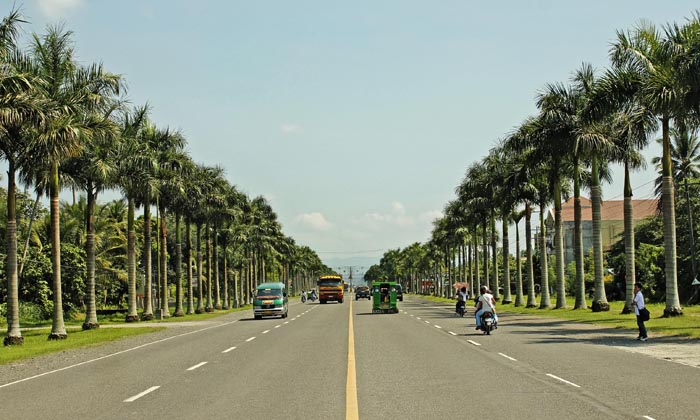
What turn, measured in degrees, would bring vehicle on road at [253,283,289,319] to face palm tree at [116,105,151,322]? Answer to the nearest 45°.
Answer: approximately 45° to its right

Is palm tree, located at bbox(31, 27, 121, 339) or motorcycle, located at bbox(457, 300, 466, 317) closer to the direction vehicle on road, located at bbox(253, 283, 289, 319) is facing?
the palm tree

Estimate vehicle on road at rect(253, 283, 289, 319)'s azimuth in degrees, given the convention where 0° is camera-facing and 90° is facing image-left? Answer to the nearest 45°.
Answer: approximately 0°

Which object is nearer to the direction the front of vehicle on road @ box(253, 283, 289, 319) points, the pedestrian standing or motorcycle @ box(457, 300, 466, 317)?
the pedestrian standing

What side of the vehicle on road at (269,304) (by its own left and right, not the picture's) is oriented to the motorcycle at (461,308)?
left

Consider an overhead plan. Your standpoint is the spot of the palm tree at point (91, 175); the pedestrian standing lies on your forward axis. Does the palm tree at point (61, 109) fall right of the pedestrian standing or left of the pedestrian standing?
right
